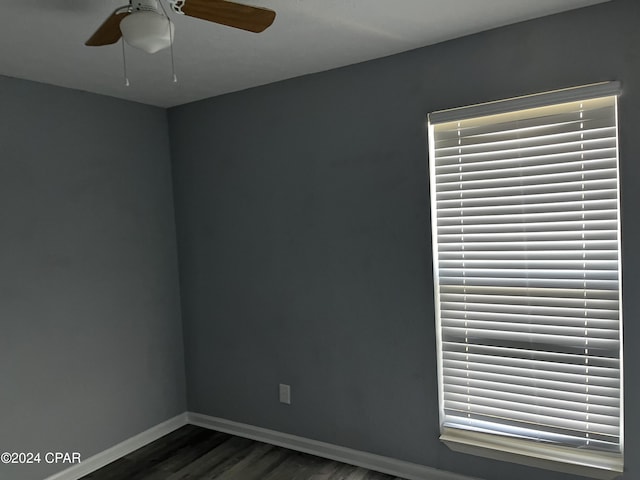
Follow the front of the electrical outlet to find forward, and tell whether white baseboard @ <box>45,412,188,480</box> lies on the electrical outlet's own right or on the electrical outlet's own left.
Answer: on the electrical outlet's own right

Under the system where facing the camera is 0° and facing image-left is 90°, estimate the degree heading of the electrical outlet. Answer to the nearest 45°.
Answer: approximately 45°

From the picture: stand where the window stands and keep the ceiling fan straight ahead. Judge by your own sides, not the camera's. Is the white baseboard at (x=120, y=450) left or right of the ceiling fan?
right

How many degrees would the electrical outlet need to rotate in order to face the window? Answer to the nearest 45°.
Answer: approximately 90° to its left
